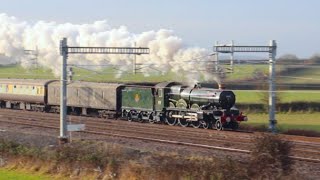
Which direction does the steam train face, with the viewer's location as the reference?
facing the viewer and to the right of the viewer

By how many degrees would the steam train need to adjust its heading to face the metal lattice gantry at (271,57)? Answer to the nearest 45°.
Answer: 0° — it already faces it
